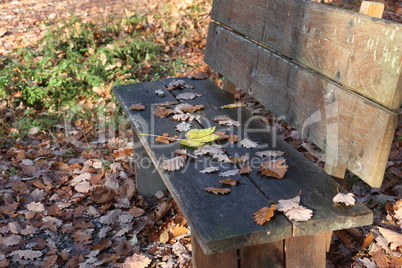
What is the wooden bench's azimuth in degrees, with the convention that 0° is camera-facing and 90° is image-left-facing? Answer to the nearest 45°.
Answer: approximately 45°

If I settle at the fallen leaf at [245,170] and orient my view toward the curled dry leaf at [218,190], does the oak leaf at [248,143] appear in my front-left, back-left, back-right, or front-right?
back-right
